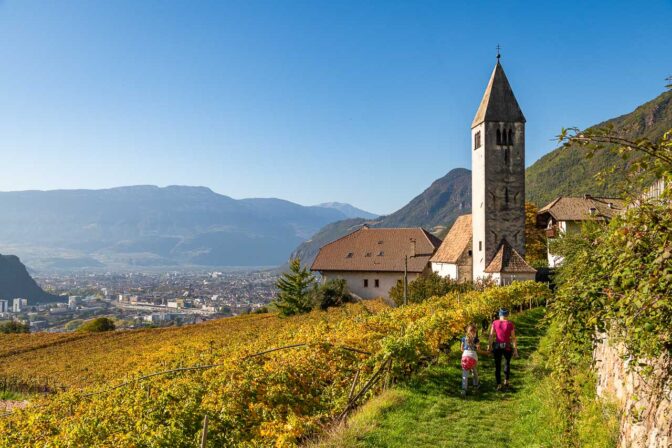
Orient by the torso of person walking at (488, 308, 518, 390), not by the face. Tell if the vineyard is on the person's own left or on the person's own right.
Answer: on the person's own left

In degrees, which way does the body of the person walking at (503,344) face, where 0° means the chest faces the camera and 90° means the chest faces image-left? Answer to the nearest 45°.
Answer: approximately 180°

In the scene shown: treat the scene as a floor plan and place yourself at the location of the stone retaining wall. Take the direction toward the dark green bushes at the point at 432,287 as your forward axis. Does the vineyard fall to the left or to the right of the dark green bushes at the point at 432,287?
left

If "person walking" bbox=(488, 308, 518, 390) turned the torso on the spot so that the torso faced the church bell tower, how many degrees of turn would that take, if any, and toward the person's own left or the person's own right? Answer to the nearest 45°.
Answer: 0° — they already face it

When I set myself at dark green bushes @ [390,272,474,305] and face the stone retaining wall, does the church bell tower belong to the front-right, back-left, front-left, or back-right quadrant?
back-left
